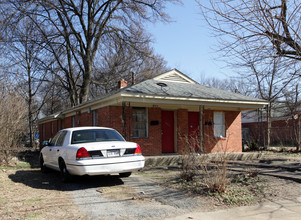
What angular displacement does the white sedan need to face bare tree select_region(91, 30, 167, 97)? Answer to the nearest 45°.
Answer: approximately 45° to its right

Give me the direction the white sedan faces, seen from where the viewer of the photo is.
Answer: facing away from the viewer and to the left of the viewer

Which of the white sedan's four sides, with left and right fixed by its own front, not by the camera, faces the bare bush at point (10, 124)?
front

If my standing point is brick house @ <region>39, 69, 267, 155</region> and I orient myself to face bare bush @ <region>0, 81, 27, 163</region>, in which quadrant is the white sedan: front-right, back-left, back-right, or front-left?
front-left

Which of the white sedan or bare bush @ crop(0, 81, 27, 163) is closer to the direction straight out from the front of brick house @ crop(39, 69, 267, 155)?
the white sedan

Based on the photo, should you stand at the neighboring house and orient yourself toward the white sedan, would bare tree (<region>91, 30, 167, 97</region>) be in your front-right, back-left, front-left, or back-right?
front-right

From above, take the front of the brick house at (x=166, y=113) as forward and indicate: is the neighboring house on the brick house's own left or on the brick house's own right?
on the brick house's own left

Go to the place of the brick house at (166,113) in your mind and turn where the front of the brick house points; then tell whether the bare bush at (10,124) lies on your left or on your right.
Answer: on your right

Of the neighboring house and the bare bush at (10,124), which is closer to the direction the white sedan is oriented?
the bare bush

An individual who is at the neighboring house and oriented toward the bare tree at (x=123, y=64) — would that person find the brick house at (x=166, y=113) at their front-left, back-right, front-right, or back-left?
front-left

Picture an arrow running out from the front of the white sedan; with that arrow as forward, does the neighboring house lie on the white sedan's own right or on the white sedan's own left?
on the white sedan's own right

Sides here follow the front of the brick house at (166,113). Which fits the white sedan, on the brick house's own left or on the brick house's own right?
on the brick house's own right

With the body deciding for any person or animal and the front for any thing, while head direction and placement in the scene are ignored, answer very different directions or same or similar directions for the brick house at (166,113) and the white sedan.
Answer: very different directions
